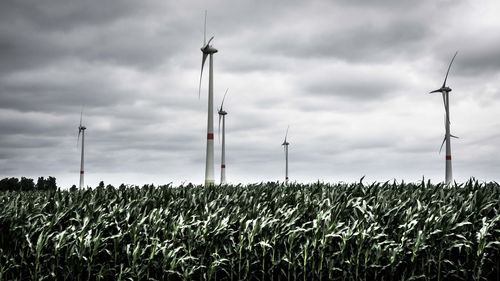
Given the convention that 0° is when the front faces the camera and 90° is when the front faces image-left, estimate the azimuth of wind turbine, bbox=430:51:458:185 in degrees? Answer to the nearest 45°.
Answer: approximately 45°
